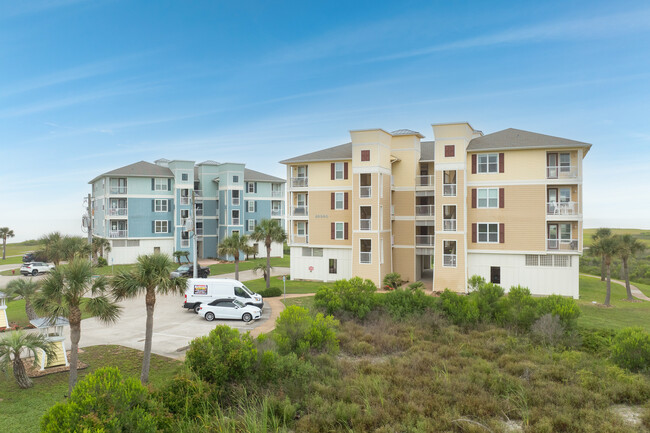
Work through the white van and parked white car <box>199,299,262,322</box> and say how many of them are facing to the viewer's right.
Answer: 2

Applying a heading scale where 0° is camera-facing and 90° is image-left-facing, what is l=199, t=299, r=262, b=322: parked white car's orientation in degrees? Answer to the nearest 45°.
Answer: approximately 270°

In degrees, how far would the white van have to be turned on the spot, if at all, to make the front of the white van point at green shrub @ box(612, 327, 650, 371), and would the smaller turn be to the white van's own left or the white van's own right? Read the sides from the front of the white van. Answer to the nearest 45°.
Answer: approximately 45° to the white van's own right

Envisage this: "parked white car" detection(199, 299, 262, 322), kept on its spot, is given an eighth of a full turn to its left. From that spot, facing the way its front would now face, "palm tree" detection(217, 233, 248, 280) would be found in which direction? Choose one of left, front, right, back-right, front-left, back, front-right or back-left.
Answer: front-left

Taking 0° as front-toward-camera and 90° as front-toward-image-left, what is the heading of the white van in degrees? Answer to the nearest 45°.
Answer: approximately 270°

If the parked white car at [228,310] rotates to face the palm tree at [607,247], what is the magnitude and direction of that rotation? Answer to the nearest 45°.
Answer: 0° — it already faces it

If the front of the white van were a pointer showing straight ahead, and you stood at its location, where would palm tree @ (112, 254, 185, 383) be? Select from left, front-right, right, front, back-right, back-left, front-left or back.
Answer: right
